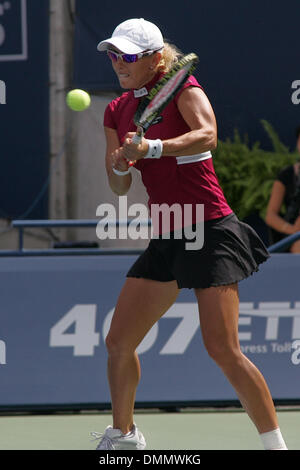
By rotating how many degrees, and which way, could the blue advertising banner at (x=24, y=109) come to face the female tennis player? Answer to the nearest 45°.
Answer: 0° — it already faces them

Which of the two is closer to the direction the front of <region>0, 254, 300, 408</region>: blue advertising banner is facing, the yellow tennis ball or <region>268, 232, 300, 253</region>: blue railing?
the yellow tennis ball

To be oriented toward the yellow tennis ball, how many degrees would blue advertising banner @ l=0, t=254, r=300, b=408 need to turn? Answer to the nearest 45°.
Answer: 0° — it already faces it

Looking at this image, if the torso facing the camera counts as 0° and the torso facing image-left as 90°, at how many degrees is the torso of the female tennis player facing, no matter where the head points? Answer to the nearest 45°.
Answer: approximately 45°

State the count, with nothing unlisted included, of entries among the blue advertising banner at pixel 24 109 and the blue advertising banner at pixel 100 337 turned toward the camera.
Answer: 2

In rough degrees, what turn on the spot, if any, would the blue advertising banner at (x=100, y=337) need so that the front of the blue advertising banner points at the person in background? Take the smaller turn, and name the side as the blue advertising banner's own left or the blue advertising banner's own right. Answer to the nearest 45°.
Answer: approximately 135° to the blue advertising banner's own left

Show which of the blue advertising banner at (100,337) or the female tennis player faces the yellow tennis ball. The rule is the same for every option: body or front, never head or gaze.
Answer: the blue advertising banner

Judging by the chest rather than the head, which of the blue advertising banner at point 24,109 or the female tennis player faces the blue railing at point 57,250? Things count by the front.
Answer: the blue advertising banner

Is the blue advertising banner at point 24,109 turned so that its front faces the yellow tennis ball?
yes

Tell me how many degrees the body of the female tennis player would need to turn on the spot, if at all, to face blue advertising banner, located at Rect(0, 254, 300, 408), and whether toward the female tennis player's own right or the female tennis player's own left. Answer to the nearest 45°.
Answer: approximately 135° to the female tennis player's own right
